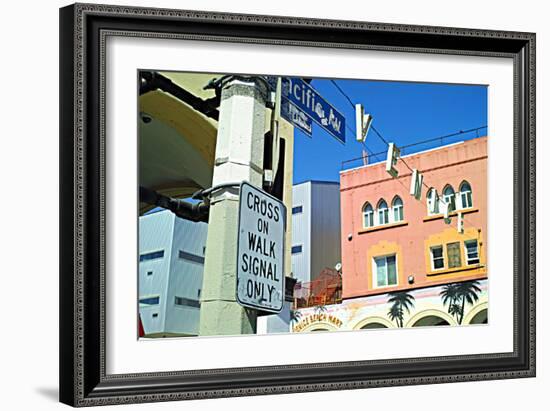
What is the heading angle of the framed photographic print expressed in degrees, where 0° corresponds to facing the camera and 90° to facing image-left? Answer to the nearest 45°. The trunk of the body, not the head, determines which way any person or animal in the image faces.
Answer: approximately 315°
